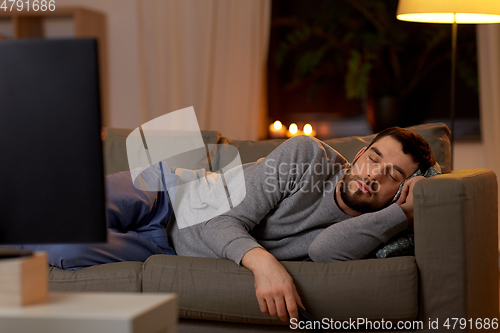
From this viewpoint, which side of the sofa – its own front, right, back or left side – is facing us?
front

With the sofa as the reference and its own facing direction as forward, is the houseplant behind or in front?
behind

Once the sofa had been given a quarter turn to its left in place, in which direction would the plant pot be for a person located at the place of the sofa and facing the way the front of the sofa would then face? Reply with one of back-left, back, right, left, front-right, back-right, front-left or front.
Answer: left

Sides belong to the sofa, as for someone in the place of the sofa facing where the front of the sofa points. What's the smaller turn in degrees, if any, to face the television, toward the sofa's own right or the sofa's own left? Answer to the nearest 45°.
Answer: approximately 45° to the sofa's own right

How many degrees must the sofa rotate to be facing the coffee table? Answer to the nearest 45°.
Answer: approximately 45° to its right
